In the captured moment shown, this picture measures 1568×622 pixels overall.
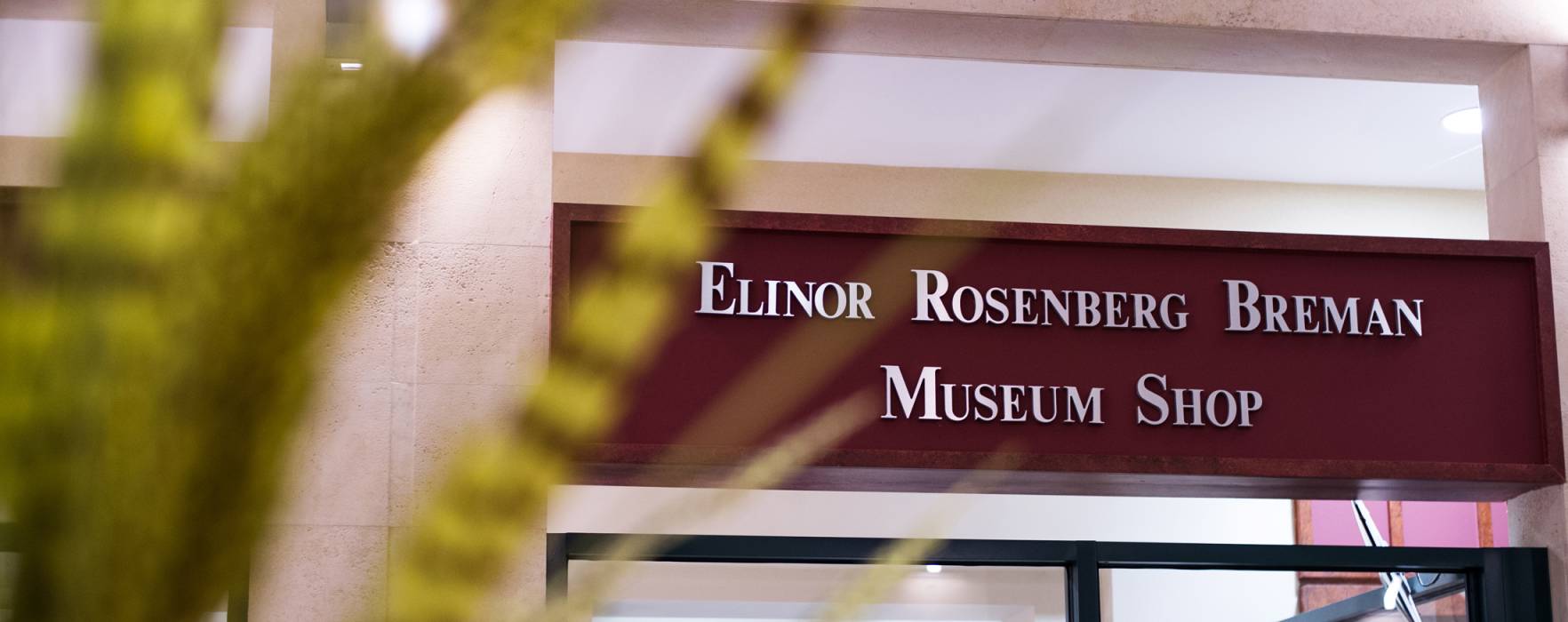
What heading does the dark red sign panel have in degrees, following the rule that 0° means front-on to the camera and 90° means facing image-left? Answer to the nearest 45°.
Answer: approximately 0°

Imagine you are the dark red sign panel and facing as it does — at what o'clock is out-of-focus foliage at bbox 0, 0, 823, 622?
The out-of-focus foliage is roughly at 12 o'clock from the dark red sign panel.

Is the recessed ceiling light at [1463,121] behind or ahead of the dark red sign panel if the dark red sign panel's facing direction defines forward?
behind

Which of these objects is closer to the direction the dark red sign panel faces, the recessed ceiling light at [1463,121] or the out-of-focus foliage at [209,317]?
the out-of-focus foliage
